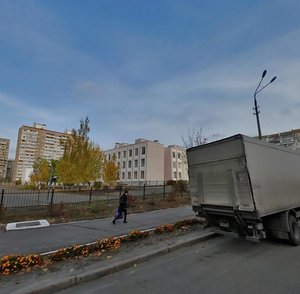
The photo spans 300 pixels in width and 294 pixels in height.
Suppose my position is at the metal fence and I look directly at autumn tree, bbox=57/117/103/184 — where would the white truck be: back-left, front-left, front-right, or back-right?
back-right

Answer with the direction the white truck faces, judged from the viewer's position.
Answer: facing away from the viewer and to the right of the viewer

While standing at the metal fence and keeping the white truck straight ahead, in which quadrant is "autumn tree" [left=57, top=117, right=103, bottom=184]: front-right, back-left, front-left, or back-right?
back-left

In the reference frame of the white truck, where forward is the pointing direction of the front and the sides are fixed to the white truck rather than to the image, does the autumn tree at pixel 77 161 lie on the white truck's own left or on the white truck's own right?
on the white truck's own left

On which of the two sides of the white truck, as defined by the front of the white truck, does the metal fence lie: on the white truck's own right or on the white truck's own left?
on the white truck's own left
